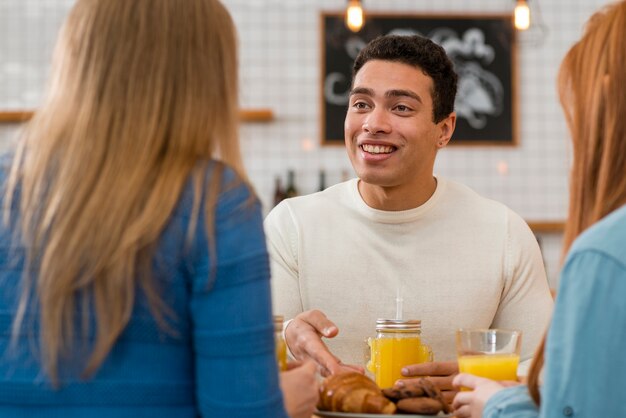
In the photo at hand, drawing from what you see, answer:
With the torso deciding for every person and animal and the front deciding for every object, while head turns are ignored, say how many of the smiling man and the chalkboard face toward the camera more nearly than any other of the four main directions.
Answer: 2

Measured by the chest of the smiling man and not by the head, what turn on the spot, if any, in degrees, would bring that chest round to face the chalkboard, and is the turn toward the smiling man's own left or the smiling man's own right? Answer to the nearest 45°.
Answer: approximately 180°

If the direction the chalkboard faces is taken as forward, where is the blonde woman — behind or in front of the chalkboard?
in front

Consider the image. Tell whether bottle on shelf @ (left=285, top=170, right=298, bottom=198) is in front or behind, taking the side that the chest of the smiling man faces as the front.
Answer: behind

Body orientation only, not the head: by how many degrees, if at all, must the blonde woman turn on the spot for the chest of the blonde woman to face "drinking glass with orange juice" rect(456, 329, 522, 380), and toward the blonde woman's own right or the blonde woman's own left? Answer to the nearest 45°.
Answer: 0° — they already face it

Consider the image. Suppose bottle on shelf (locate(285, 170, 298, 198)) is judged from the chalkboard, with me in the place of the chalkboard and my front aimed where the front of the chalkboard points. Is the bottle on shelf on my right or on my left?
on my right

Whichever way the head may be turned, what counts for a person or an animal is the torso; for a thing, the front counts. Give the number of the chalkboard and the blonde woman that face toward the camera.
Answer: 1

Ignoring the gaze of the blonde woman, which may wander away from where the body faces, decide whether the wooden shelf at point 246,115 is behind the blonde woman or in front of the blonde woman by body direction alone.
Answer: in front

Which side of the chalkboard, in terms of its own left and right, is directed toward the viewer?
front

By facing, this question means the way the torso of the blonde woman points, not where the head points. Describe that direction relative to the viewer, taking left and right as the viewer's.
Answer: facing away from the viewer and to the right of the viewer

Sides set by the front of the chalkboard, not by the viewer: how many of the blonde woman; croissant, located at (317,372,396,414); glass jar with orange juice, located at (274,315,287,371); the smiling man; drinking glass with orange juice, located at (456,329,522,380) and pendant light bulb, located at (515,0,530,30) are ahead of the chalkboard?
6

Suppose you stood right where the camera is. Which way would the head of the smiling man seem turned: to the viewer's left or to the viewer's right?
to the viewer's left
